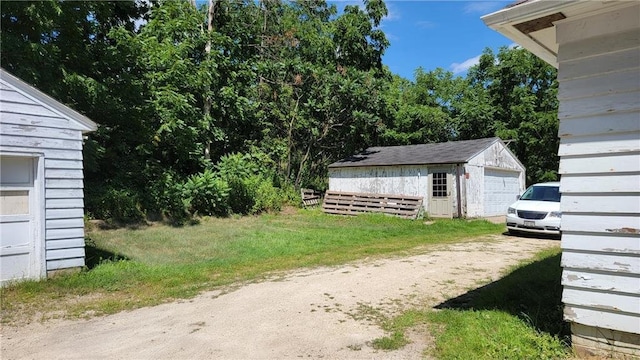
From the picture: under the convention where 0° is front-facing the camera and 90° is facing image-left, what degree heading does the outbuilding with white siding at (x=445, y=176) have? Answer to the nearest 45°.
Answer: approximately 315°

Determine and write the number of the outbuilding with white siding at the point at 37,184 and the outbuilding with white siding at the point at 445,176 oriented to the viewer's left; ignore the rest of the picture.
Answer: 0

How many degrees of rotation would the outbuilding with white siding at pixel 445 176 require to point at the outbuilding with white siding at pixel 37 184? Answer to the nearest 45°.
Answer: approximately 90° to its right

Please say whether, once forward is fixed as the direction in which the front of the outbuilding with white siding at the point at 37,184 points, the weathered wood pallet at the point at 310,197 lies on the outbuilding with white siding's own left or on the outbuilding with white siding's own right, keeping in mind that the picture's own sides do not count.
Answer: on the outbuilding with white siding's own left

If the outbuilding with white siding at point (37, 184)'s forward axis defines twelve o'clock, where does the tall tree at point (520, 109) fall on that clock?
The tall tree is roughly at 10 o'clock from the outbuilding with white siding.

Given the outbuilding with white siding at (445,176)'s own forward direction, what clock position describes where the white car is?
The white car is roughly at 1 o'clock from the outbuilding with white siding.

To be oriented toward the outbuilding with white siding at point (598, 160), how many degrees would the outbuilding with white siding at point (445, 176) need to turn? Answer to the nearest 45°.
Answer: approximately 45° to its right

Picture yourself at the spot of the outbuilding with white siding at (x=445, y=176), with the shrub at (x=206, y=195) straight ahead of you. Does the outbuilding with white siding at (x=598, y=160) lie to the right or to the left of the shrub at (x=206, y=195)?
left

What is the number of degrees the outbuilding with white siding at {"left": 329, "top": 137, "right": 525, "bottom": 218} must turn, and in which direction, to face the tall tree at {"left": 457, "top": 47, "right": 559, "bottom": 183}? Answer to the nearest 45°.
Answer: approximately 90° to its left

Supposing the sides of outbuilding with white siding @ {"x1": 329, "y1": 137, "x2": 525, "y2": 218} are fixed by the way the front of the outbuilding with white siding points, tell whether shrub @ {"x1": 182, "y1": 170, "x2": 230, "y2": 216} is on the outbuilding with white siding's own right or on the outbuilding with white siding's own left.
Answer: on the outbuilding with white siding's own right

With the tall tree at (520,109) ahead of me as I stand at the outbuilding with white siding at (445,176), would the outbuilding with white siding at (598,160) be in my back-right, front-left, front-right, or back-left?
back-right

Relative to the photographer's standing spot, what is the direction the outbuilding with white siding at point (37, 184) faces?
facing the viewer and to the right of the viewer
